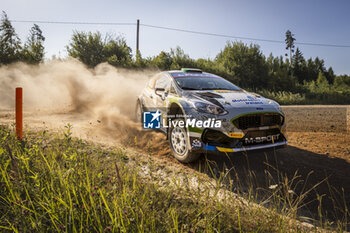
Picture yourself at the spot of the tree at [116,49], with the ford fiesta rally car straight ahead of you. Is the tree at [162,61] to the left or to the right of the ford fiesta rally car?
left

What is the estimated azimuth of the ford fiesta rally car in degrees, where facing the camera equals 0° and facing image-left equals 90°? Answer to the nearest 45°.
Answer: approximately 315°

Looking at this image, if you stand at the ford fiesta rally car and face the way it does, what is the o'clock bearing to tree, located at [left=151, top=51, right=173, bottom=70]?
The tree is roughly at 7 o'clock from the ford fiesta rally car.

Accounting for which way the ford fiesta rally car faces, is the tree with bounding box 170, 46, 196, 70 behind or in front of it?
behind

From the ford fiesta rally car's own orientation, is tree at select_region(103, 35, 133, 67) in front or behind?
behind

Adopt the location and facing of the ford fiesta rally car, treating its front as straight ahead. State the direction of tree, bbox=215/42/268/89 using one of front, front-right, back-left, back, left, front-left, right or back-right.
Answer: back-left

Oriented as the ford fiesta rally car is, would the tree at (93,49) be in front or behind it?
behind

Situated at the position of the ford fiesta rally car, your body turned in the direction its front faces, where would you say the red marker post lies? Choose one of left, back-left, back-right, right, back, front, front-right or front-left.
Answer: back-right
